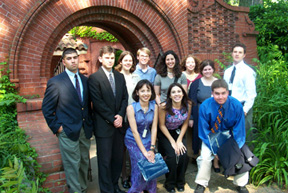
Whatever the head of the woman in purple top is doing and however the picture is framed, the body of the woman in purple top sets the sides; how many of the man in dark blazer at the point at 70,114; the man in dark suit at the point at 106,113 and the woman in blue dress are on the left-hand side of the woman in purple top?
0

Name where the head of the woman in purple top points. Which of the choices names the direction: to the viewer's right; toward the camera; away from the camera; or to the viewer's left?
toward the camera

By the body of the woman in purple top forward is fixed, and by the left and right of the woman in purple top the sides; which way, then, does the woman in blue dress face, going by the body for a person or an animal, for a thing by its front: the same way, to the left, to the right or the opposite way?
the same way

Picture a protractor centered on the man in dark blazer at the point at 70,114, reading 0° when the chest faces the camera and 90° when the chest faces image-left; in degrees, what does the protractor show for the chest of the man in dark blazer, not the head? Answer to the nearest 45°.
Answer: approximately 315°

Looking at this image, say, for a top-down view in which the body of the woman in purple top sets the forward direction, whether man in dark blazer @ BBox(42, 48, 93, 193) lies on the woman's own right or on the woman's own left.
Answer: on the woman's own right

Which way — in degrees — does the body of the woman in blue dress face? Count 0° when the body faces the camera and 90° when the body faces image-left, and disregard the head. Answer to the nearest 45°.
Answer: approximately 0°

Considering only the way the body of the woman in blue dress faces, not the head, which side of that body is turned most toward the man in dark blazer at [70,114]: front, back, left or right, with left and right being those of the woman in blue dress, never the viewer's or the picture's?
right

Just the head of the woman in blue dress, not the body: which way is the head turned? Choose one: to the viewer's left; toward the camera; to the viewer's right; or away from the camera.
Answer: toward the camera

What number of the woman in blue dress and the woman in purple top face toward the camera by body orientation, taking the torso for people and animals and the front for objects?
2

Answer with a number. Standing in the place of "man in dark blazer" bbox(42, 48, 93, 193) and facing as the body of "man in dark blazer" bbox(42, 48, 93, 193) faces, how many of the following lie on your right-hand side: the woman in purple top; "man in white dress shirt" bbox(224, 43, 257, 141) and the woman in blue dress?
0

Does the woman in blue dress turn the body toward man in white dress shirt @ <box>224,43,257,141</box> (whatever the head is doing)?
no

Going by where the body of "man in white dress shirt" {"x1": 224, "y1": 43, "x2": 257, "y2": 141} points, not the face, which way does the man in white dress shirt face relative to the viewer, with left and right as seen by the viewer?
facing the viewer and to the left of the viewer

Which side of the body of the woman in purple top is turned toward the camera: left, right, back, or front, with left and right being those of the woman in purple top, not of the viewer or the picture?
front

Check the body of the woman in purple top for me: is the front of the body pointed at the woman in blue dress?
no

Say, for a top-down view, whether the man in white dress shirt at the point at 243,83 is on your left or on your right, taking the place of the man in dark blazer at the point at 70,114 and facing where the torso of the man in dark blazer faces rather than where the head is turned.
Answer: on your left
